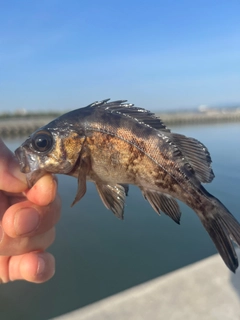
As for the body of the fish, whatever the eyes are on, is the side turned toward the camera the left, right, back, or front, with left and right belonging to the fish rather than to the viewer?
left
